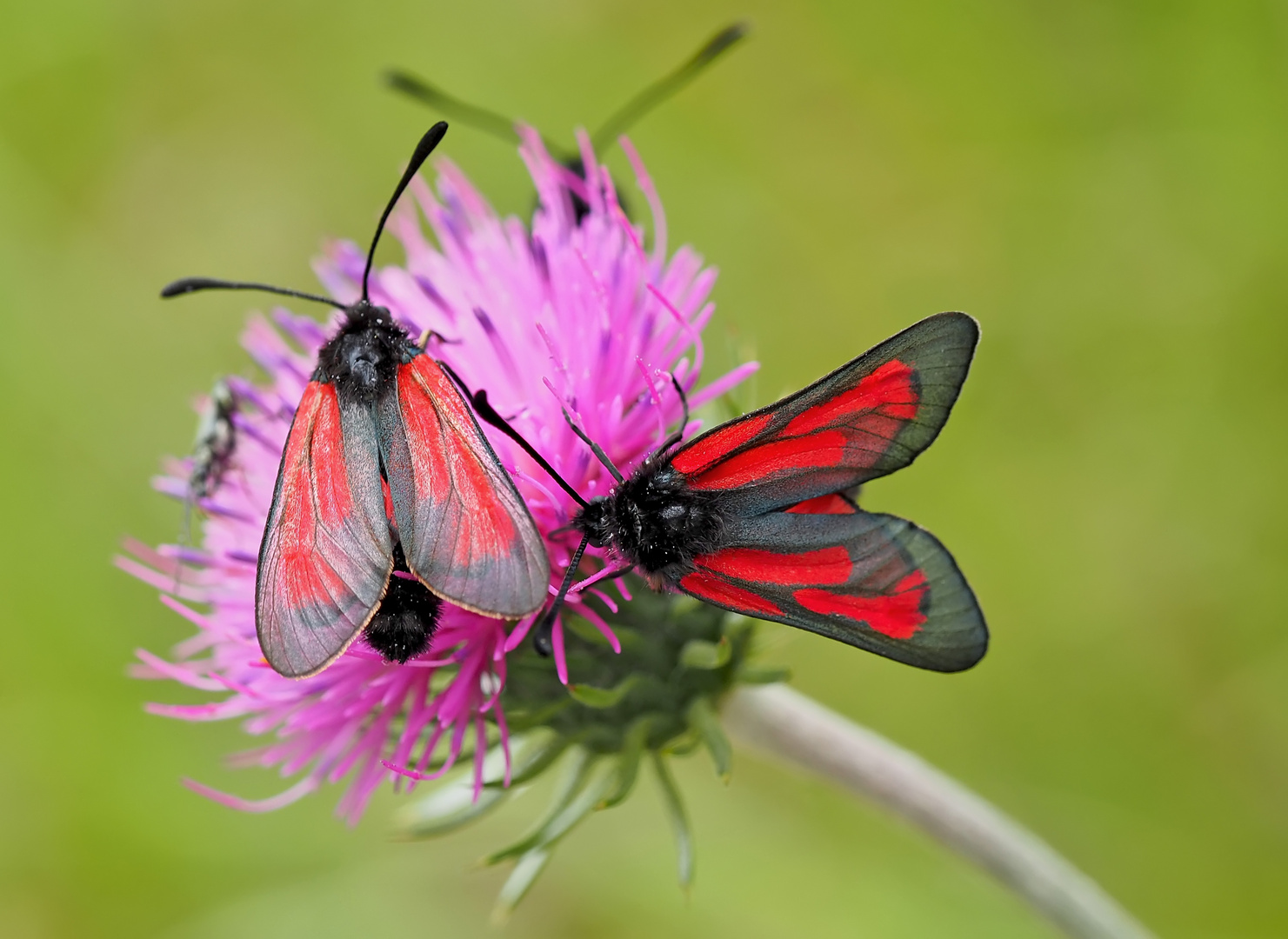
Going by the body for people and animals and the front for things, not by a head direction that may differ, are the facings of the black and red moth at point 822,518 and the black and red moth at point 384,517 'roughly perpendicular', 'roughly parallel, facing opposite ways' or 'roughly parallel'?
roughly perpendicular

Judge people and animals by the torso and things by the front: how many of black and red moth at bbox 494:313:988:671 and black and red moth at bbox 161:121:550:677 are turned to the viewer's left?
1

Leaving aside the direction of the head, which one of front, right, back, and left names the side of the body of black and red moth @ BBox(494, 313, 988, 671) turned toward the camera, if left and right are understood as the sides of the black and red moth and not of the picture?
left

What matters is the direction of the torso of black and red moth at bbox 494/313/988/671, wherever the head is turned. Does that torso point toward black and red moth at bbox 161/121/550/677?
yes

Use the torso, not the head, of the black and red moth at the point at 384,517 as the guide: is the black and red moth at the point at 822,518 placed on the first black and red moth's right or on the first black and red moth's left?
on the first black and red moth's right

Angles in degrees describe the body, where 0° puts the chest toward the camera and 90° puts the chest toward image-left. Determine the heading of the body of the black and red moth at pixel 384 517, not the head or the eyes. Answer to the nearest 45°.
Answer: approximately 180°
